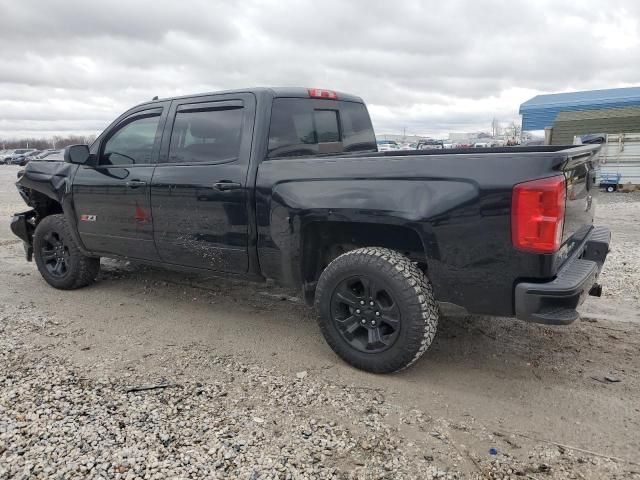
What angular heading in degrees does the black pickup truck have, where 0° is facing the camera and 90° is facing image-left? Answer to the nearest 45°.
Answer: approximately 135°
